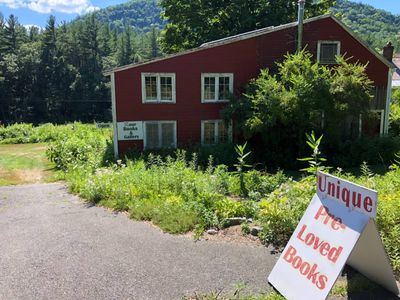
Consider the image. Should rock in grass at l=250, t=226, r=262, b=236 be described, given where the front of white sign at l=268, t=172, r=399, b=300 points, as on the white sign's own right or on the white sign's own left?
on the white sign's own right

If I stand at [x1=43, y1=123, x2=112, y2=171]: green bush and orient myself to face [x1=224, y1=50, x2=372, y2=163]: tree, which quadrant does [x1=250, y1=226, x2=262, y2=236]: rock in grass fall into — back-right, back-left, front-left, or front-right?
front-right

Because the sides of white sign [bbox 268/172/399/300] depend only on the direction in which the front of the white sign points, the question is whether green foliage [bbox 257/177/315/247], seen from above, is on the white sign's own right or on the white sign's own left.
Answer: on the white sign's own right

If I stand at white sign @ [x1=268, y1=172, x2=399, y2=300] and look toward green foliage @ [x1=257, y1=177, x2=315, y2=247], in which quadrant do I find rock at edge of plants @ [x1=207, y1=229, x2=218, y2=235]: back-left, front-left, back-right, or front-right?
front-left

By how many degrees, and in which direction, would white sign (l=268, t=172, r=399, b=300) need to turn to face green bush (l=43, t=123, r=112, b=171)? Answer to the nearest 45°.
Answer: approximately 90° to its right

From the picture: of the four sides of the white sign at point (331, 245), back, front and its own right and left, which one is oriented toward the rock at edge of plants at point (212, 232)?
right

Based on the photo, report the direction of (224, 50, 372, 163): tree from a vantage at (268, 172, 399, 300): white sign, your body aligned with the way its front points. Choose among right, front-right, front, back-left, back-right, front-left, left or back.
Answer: back-right

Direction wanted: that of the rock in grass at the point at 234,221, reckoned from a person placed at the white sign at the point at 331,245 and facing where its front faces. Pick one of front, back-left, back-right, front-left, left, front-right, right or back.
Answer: right

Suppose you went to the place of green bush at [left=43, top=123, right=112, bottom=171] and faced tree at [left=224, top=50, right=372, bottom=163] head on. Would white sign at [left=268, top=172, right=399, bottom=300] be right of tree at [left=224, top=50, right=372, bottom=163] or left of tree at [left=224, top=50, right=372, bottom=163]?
right

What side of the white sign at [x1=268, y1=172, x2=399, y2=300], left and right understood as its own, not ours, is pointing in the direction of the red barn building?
right
